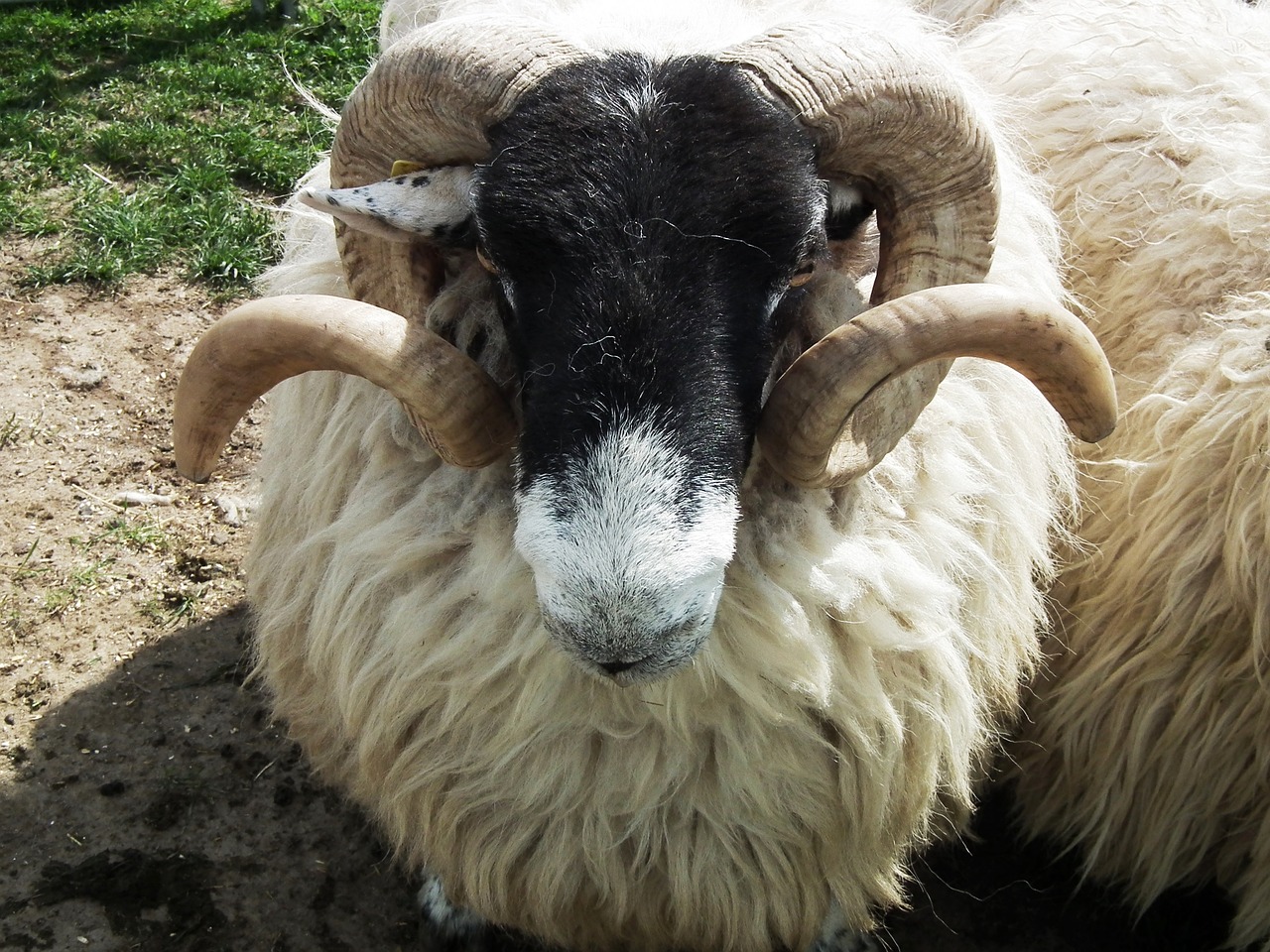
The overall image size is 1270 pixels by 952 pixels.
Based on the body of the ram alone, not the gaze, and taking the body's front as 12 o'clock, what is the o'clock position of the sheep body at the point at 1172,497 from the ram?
The sheep body is roughly at 8 o'clock from the ram.

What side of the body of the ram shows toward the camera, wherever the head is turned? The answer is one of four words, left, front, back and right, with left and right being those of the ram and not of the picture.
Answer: front
